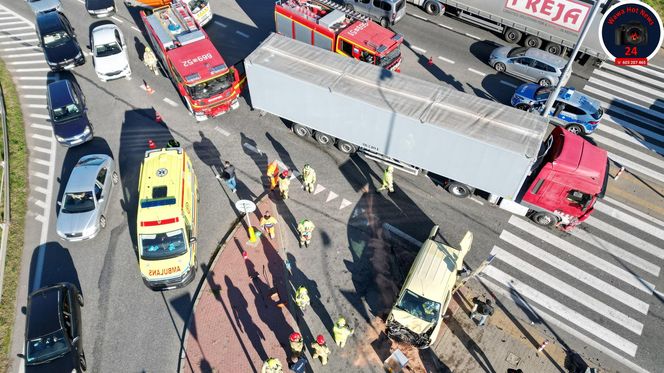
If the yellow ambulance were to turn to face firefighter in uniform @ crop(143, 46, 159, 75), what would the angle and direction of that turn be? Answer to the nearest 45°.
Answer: approximately 180°

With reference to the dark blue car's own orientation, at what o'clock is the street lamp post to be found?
The street lamp post is roughly at 10 o'clock from the dark blue car.

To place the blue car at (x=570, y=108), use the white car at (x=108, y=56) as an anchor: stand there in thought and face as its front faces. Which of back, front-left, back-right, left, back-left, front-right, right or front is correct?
front-left

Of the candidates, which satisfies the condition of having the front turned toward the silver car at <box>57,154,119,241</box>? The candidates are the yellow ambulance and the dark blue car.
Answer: the dark blue car

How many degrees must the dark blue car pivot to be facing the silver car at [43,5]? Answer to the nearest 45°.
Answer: approximately 180°

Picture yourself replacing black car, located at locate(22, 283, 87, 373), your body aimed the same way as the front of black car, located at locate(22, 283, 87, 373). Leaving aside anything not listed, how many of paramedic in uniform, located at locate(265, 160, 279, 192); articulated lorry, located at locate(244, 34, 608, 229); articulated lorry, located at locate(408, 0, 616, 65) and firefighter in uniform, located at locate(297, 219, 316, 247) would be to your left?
4

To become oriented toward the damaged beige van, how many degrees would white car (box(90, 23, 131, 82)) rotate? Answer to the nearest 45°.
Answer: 0° — it already faces it

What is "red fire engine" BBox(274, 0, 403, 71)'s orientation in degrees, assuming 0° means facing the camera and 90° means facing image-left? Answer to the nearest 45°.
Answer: approximately 315°

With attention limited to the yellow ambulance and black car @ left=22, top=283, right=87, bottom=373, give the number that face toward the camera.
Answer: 2
